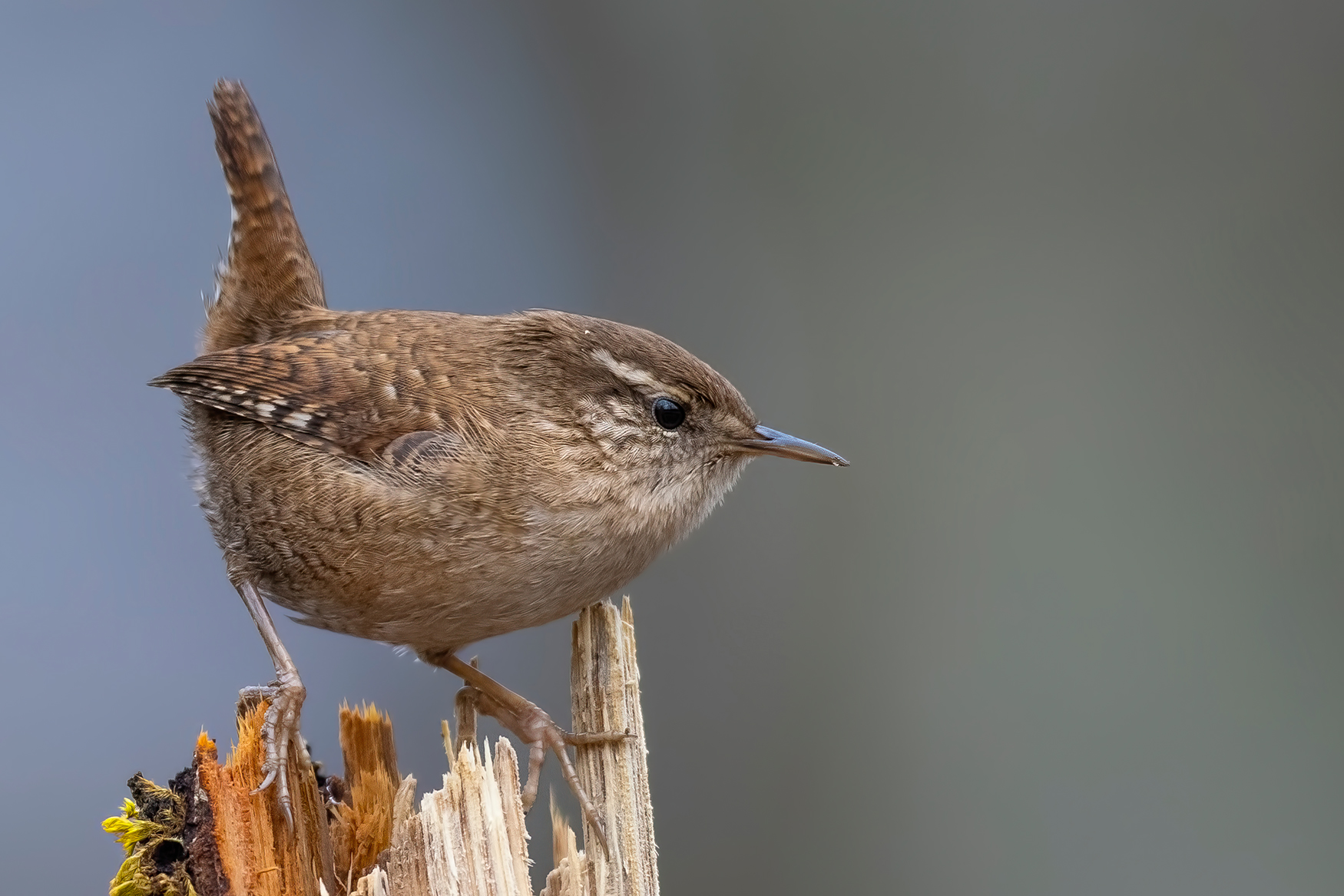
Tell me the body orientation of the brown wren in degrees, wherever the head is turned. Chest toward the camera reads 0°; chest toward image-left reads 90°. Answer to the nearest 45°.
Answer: approximately 270°
